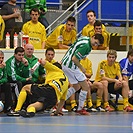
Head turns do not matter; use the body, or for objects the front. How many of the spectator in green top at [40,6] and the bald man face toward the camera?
2

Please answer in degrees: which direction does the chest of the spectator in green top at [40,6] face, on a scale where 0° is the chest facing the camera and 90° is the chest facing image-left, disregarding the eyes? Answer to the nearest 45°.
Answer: approximately 0°

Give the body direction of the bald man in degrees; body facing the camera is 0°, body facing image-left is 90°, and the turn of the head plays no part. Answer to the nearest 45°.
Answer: approximately 0°
